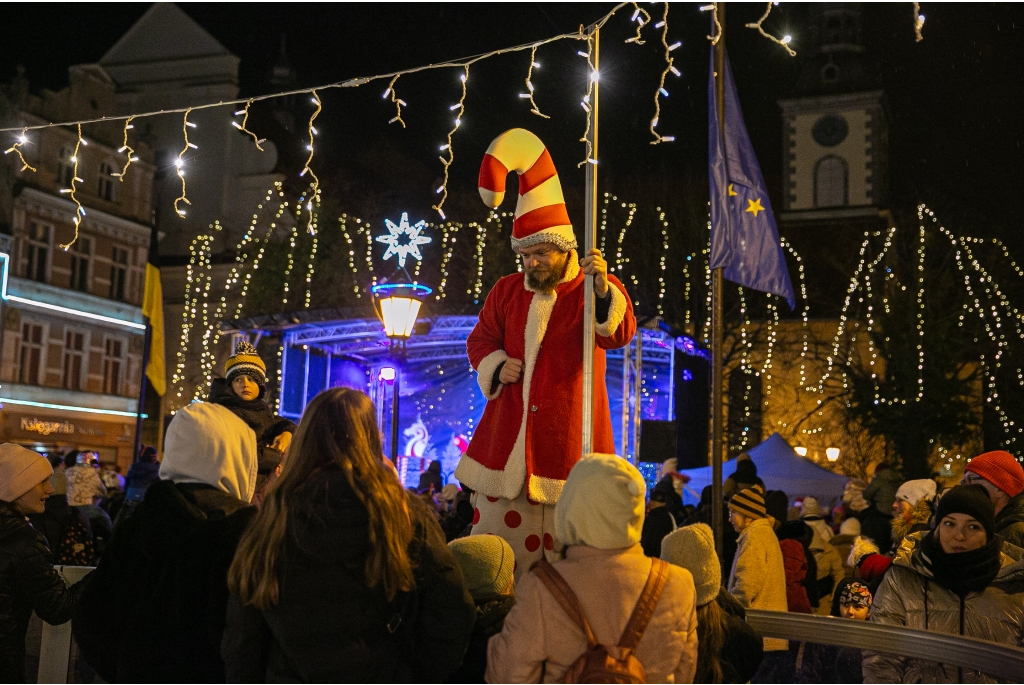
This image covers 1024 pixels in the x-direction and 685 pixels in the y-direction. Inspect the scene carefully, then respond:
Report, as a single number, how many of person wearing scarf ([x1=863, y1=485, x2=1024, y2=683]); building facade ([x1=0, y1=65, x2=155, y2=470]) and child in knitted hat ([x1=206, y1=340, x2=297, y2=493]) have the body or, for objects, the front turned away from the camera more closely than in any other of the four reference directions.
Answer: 0

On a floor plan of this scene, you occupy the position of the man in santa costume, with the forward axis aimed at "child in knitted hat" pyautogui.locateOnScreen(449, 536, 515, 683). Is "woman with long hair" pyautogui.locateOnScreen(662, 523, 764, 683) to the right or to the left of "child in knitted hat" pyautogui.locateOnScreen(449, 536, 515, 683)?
left

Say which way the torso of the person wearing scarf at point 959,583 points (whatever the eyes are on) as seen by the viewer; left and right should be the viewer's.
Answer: facing the viewer

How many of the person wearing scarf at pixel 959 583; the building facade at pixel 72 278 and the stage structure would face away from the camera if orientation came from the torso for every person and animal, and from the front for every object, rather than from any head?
0

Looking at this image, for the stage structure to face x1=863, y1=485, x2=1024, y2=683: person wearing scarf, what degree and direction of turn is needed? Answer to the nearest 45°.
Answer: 0° — it already faces them

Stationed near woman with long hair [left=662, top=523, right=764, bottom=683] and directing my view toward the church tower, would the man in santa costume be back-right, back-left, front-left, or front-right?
front-left

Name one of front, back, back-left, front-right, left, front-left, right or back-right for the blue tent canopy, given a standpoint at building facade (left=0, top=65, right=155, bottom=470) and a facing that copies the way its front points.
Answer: front

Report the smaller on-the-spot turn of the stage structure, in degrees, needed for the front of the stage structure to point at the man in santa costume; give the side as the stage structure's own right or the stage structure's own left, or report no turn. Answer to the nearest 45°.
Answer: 0° — it already faces them

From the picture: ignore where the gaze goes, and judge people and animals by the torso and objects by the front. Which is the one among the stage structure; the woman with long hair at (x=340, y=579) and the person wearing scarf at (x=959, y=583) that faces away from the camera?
the woman with long hair

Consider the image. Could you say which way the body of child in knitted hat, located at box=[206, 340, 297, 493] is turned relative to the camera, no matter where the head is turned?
toward the camera

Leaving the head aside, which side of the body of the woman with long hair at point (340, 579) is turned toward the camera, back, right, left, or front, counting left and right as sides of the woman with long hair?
back

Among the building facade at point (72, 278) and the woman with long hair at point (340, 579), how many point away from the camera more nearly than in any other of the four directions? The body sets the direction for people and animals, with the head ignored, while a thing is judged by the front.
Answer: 1

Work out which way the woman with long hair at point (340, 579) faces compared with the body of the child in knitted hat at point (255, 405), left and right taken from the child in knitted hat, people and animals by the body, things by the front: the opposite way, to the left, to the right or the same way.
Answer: the opposite way

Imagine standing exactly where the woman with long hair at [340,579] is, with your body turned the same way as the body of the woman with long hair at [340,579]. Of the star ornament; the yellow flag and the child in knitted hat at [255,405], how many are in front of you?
3

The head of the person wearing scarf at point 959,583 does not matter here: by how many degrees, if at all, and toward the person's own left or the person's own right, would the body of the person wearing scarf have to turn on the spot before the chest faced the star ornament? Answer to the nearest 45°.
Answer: approximately 135° to the person's own right

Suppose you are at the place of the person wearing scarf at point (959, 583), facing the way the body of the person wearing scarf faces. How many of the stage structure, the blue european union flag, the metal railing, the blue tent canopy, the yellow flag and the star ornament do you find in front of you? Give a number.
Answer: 1

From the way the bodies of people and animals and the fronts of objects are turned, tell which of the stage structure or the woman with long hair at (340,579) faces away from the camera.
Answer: the woman with long hair
